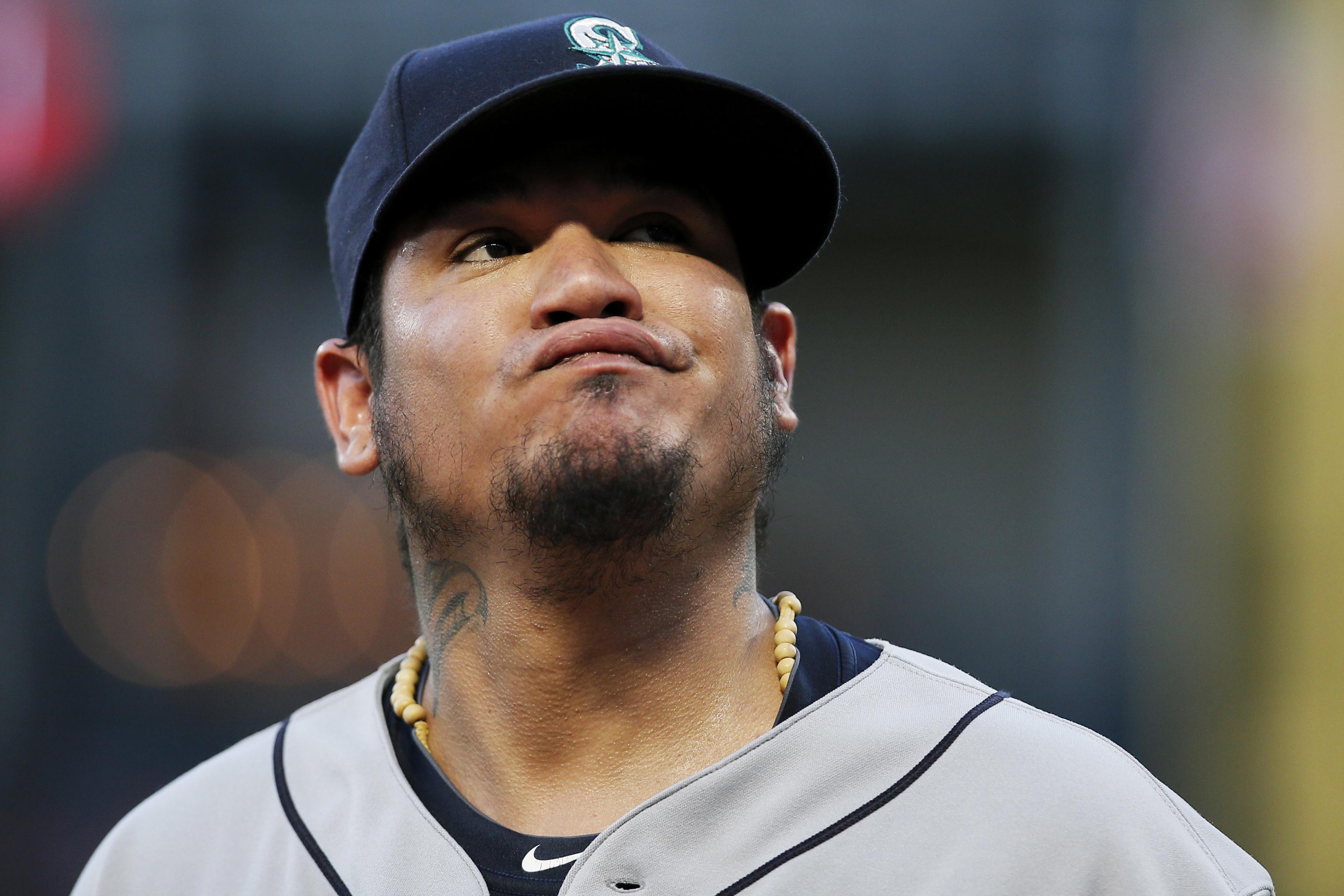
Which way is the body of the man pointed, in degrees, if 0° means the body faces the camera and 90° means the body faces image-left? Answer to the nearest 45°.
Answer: approximately 0°
